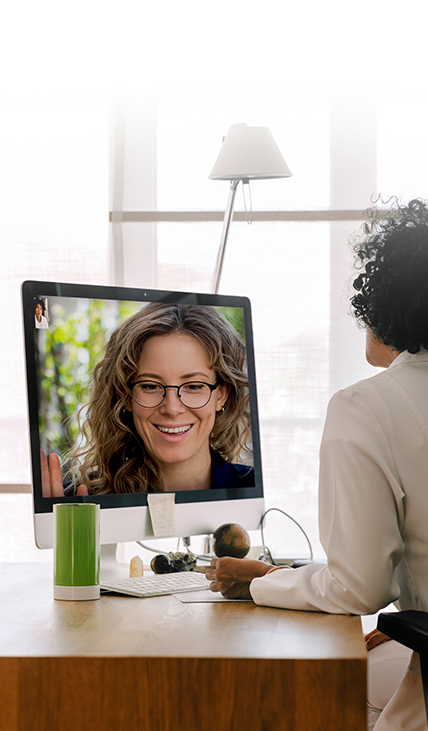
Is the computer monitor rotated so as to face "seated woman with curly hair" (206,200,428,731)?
yes

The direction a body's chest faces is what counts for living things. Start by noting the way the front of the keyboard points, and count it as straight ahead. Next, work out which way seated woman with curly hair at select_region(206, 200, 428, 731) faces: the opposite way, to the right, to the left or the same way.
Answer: the opposite way

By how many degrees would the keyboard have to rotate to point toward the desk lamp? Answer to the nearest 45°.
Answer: approximately 135° to its left

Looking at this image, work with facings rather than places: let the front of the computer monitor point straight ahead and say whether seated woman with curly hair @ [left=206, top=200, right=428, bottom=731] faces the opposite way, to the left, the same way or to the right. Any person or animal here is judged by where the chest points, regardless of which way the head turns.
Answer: the opposite way

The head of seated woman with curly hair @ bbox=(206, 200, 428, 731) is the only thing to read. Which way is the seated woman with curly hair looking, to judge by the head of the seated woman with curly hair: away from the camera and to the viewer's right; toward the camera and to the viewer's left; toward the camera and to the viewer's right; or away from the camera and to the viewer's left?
away from the camera and to the viewer's left

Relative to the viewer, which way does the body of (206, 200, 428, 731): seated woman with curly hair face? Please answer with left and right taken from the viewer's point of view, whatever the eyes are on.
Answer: facing away from the viewer and to the left of the viewer

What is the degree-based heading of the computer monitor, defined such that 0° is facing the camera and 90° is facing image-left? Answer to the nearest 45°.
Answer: approximately 315°
